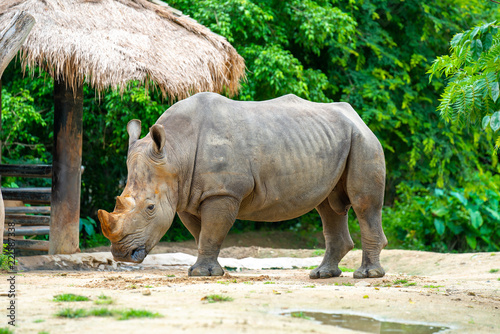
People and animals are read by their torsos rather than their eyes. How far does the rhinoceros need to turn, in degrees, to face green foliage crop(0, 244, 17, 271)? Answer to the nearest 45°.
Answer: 0° — it already faces it

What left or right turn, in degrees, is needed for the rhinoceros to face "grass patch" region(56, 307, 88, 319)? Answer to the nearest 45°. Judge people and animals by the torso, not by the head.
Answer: approximately 90° to its left

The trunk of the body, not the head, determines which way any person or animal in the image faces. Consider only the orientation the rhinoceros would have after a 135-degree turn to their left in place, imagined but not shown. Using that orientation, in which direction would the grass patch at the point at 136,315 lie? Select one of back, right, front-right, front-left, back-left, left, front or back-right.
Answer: front-right

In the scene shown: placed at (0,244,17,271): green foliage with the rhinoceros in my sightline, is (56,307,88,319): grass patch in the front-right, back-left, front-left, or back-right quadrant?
front-right

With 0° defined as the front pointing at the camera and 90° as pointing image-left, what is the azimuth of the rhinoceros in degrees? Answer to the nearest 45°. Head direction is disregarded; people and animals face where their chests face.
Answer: approximately 90°

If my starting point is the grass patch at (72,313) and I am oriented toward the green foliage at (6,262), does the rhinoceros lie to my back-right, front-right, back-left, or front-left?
front-right

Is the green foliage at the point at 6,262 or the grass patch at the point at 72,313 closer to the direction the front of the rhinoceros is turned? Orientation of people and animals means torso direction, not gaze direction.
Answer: the green foliage

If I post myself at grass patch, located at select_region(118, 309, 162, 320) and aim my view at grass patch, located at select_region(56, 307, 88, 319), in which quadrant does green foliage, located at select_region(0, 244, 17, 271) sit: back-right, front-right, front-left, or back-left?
front-right

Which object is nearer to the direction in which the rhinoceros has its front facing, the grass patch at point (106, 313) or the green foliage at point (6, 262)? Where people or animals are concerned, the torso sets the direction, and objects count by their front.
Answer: the green foliage
